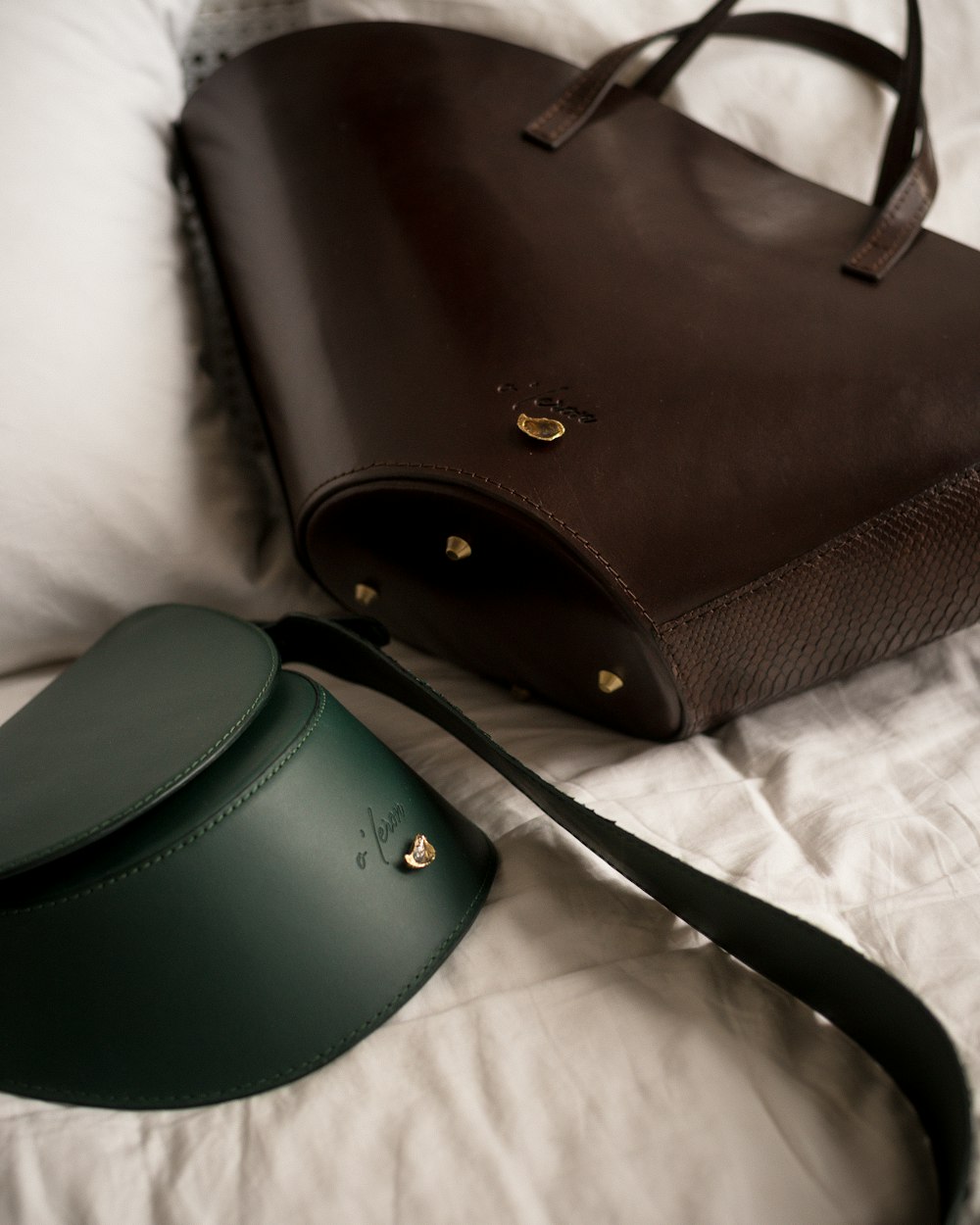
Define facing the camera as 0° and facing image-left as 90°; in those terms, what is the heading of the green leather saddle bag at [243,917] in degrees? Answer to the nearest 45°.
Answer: approximately 315°
